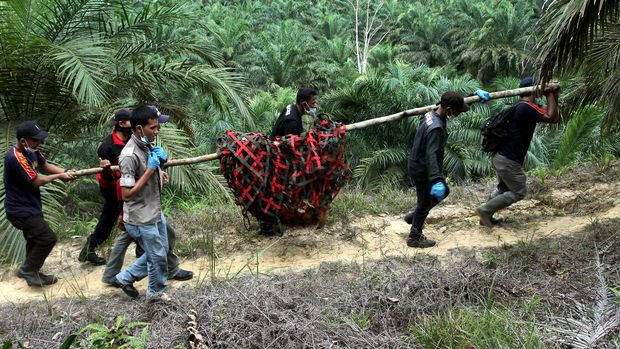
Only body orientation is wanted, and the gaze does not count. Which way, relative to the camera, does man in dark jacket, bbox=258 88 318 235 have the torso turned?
to the viewer's right

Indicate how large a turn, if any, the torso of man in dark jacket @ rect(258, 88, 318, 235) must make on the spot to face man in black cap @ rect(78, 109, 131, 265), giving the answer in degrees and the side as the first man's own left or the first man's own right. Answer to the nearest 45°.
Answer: approximately 180°

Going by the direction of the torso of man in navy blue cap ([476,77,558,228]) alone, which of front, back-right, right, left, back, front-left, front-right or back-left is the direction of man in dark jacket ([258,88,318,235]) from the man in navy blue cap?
back

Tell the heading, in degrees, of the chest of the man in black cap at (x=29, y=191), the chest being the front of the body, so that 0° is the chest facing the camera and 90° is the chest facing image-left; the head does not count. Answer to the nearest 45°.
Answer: approximately 270°
